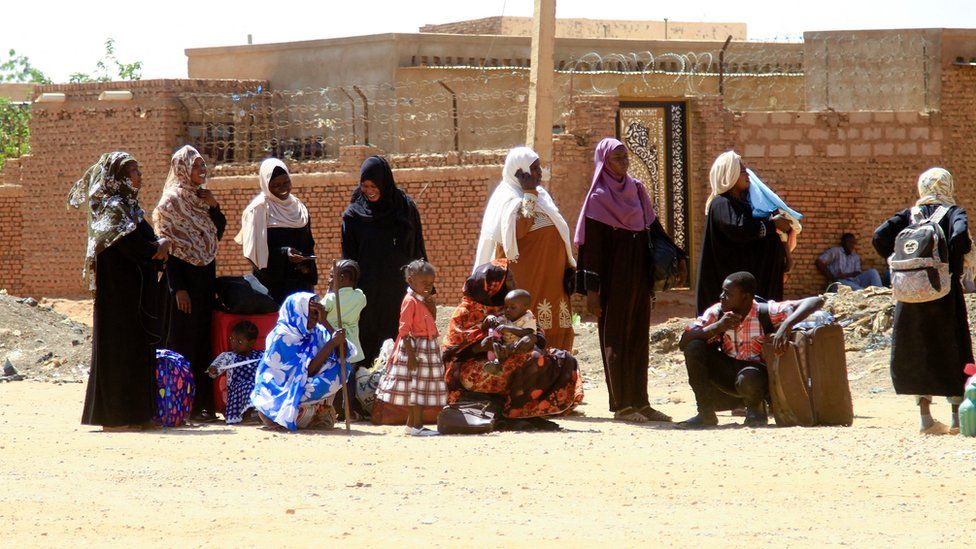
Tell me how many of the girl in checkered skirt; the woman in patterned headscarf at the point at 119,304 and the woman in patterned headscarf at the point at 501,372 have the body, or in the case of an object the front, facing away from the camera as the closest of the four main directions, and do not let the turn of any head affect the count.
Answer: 0

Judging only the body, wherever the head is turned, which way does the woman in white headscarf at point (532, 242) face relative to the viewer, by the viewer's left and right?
facing the viewer and to the right of the viewer

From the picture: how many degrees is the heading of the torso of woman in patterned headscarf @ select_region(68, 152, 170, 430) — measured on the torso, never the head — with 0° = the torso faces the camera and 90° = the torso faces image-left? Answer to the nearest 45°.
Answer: approximately 270°

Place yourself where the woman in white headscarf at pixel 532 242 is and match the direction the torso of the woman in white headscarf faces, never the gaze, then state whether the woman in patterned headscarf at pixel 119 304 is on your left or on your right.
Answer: on your right

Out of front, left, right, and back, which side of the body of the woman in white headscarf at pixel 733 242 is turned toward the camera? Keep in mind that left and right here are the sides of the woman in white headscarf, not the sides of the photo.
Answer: right

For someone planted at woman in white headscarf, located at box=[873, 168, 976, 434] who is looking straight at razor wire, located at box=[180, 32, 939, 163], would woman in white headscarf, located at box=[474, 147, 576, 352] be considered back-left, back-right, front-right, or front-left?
front-left

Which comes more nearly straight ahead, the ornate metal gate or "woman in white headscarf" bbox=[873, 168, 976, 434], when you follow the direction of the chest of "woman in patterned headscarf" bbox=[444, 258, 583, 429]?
the woman in white headscarf

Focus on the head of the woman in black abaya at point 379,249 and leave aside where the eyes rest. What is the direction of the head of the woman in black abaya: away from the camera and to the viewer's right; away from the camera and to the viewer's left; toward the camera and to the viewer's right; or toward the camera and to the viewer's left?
toward the camera and to the viewer's left

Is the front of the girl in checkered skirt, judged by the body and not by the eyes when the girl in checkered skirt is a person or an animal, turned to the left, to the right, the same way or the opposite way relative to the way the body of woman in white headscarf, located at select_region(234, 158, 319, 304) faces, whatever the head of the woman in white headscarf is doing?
the same way

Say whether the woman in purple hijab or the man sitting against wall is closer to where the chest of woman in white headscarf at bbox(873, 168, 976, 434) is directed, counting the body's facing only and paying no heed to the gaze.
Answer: the man sitting against wall

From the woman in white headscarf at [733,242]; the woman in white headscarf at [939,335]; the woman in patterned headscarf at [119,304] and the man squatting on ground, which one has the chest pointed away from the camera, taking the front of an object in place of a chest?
the woman in white headscarf at [939,335]

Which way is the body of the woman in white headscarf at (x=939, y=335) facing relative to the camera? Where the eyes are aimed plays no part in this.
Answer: away from the camera

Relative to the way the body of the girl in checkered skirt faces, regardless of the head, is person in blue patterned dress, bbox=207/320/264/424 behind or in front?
behind

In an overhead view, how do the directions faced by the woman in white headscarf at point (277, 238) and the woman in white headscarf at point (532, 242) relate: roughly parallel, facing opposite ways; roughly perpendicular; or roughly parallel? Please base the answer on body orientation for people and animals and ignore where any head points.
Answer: roughly parallel

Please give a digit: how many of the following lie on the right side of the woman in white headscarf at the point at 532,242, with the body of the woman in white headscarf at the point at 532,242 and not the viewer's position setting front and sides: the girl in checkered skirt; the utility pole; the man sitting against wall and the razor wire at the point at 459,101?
1

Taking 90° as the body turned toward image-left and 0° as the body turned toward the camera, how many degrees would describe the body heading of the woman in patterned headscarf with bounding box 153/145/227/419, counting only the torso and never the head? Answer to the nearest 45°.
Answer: approximately 315°
